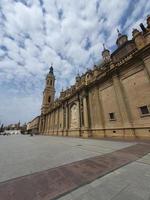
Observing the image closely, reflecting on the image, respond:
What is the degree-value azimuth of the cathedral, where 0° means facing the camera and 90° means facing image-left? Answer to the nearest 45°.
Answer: approximately 45°
